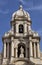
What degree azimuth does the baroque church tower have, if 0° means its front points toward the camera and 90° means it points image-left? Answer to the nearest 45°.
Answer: approximately 0°
